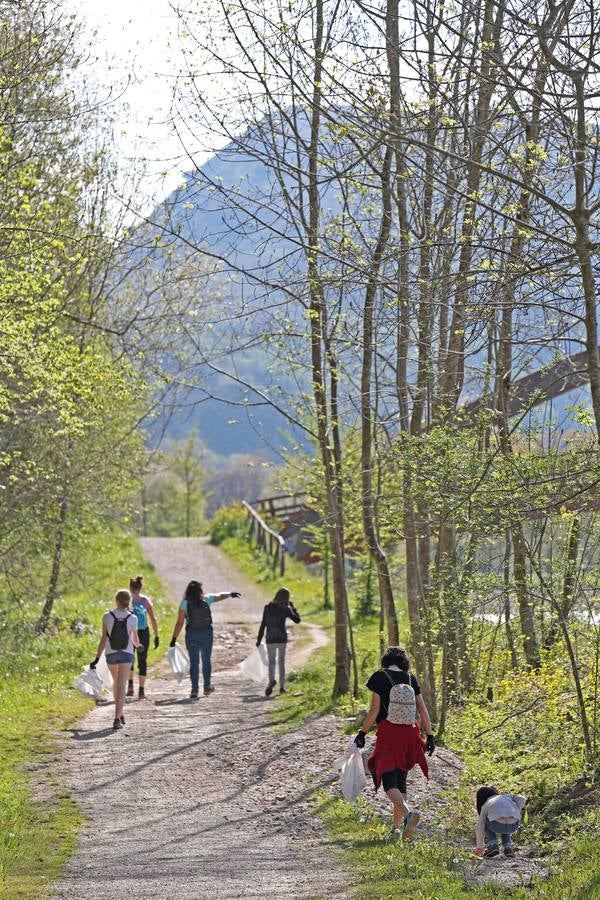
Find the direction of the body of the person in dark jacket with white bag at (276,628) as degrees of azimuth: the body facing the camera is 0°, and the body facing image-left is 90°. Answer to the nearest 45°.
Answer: approximately 180°

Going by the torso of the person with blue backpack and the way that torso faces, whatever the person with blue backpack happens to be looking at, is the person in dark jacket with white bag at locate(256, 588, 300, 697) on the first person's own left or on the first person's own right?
on the first person's own right

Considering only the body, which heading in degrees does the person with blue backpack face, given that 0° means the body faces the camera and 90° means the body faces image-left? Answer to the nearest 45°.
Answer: approximately 180°

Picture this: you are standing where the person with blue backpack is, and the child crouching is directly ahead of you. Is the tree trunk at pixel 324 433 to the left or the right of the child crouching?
left

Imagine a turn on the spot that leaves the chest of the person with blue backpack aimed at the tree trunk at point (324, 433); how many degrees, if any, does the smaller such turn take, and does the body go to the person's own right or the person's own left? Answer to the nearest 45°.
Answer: approximately 135° to the person's own right

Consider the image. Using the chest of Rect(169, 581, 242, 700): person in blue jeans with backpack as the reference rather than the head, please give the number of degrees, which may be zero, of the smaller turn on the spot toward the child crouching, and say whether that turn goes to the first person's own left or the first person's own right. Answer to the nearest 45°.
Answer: approximately 180°

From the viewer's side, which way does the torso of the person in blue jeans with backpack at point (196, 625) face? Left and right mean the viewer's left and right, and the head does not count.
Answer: facing away from the viewer

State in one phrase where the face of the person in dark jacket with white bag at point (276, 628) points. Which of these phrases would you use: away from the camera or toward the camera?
away from the camera
